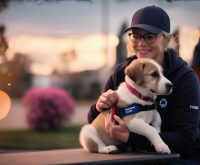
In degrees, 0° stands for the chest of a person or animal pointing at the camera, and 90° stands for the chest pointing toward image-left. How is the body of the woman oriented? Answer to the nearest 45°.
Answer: approximately 45°

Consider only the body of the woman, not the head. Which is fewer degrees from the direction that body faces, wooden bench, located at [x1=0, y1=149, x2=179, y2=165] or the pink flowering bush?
the wooden bench

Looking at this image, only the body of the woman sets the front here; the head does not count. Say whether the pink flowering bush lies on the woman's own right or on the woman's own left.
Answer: on the woman's own right
